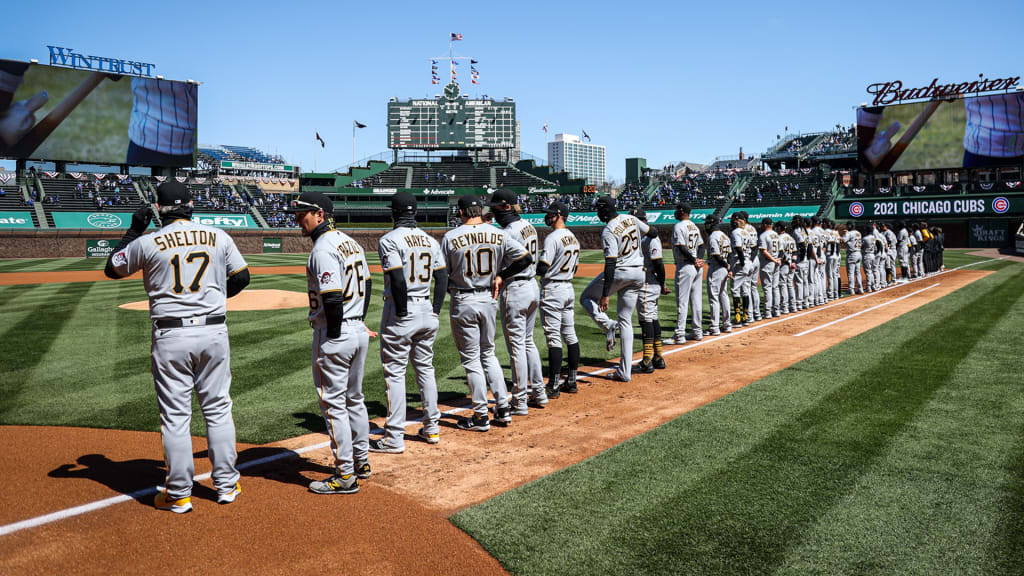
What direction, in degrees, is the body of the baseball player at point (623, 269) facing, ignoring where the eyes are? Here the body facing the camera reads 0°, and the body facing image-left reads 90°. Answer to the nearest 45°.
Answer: approximately 135°

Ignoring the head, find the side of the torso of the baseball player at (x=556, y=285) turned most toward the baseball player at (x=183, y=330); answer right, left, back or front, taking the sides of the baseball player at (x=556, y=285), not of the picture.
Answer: left

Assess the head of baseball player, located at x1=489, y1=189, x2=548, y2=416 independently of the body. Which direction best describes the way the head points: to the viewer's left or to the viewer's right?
to the viewer's left

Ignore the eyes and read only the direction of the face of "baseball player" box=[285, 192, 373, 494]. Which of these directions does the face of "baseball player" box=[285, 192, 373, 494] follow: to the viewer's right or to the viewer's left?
to the viewer's left

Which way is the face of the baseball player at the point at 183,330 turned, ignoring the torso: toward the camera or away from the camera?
away from the camera

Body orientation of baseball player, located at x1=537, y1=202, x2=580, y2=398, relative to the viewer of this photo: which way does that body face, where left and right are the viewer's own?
facing away from the viewer and to the left of the viewer

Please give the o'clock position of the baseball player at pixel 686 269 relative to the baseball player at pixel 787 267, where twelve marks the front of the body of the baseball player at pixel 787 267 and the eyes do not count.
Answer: the baseball player at pixel 686 269 is roughly at 8 o'clock from the baseball player at pixel 787 267.

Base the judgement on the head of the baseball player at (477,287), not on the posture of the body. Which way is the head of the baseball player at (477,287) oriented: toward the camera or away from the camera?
away from the camera

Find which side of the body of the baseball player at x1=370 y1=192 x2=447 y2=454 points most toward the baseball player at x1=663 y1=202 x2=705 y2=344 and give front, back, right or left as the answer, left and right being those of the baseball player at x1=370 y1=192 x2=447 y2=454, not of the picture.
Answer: right

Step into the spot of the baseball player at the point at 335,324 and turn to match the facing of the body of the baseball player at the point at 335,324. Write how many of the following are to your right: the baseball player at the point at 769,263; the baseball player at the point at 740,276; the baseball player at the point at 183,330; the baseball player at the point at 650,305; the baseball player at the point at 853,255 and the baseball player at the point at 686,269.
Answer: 5

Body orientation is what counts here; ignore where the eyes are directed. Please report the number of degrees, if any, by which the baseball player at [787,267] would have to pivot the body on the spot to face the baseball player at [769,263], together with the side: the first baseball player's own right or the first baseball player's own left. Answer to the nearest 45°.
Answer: approximately 135° to the first baseball player's own left

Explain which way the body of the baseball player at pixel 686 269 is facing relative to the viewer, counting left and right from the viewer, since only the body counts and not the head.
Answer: facing away from the viewer and to the left of the viewer

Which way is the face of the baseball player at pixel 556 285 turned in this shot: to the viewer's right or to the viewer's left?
to the viewer's left

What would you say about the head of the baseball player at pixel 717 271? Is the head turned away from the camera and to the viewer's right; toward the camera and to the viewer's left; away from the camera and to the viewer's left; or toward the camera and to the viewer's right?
away from the camera and to the viewer's left
